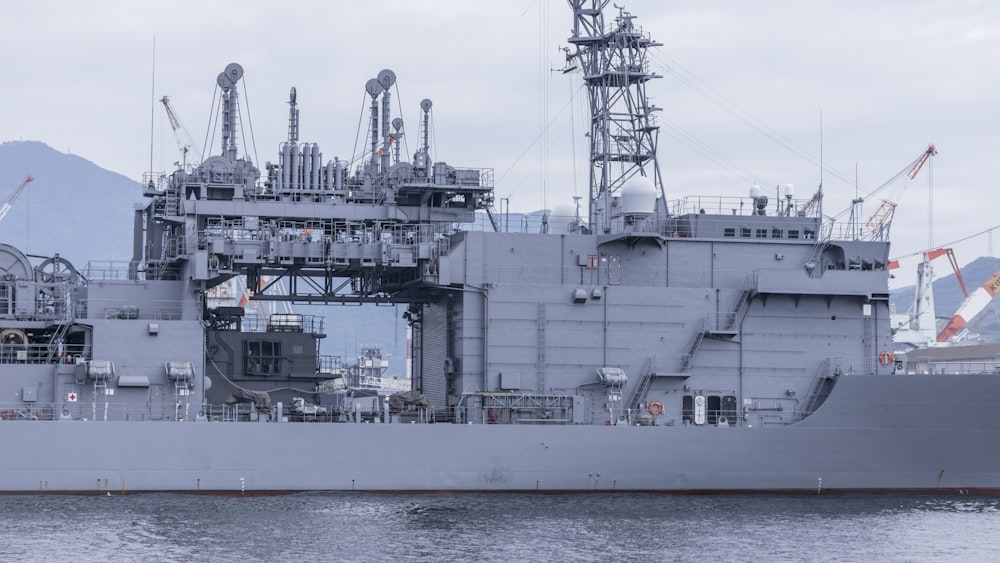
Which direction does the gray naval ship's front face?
to the viewer's right
